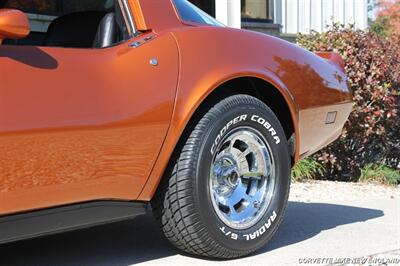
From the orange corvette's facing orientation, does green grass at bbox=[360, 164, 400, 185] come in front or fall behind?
behind

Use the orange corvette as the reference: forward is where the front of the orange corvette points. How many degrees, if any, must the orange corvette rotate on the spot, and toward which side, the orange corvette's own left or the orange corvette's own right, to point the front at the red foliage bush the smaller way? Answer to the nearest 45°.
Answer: approximately 180°

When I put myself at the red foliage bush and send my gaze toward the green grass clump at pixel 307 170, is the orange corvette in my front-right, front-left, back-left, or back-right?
front-left

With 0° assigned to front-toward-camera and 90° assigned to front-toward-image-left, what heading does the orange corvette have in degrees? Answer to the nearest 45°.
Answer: approximately 45°

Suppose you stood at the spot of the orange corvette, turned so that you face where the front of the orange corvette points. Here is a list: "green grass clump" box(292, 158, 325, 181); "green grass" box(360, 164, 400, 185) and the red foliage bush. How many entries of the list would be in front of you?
0

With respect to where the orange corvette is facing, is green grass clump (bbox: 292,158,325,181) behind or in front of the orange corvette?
behind
